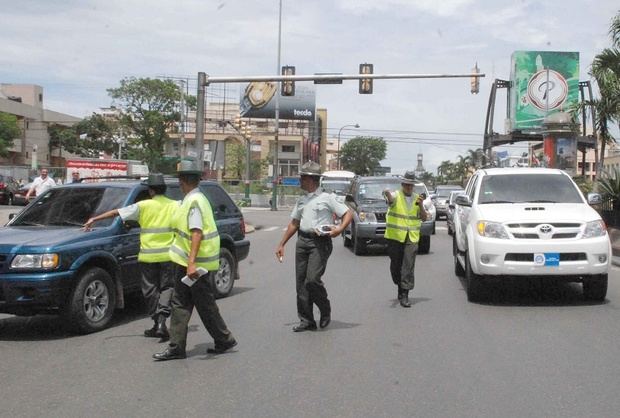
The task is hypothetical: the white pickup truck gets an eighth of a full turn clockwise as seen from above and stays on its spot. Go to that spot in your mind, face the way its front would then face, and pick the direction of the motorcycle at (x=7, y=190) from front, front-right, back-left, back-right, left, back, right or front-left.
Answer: right

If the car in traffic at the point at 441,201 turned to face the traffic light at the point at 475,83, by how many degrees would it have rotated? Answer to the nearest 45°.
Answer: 0° — it already faces it

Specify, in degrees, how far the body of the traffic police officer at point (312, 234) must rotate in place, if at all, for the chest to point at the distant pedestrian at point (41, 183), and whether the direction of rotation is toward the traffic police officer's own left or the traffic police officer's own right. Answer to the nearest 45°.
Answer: approximately 90° to the traffic police officer's own right

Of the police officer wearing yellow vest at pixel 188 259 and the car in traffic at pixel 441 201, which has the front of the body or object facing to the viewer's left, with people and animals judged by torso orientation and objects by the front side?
the police officer wearing yellow vest

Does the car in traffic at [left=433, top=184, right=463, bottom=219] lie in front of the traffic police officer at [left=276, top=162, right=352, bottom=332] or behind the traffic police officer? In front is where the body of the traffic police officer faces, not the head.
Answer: behind

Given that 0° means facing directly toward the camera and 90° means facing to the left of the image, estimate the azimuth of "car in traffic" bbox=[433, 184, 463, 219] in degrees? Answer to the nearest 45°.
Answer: approximately 0°

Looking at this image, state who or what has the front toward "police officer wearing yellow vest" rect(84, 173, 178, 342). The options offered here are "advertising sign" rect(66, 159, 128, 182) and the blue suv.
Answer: the advertising sign

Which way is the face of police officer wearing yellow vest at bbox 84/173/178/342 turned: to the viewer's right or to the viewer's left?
to the viewer's left

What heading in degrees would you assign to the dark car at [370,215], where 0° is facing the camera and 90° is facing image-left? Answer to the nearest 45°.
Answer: approximately 0°

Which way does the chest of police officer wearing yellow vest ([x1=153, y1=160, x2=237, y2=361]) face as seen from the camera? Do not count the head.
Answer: to the viewer's left
